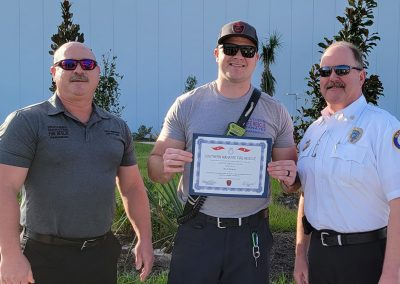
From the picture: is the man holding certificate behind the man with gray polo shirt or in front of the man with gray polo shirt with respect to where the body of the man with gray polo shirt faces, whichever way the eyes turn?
in front

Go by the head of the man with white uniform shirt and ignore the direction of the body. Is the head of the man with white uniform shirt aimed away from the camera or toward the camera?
toward the camera

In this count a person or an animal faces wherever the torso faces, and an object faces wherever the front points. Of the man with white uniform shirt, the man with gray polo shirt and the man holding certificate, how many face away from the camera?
0

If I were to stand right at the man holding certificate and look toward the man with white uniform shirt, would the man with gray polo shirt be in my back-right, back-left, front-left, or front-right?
back-right

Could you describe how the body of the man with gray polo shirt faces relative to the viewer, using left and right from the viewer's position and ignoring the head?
facing the viewer and to the right of the viewer

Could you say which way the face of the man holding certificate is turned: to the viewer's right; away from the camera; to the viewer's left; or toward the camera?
toward the camera

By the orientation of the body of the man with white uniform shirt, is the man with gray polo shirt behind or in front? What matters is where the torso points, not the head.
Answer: in front

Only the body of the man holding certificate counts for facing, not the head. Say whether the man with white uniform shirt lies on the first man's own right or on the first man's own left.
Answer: on the first man's own left

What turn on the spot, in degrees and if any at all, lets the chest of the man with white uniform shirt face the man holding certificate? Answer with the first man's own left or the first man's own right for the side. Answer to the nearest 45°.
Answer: approximately 45° to the first man's own right

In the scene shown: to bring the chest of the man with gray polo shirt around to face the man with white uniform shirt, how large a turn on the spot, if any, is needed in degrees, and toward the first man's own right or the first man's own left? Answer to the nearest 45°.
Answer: approximately 45° to the first man's own left

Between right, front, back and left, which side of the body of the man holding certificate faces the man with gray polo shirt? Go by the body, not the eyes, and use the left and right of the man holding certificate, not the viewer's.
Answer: right

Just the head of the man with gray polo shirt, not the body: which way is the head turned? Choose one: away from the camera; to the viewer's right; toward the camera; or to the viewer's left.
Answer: toward the camera

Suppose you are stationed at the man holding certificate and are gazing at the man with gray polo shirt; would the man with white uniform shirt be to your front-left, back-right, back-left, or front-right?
back-left

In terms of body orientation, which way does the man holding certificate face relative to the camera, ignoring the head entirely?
toward the camera

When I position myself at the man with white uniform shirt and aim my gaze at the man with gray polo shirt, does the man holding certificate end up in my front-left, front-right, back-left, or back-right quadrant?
front-right

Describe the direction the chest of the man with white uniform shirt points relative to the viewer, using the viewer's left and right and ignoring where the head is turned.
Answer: facing the viewer and to the left of the viewer
